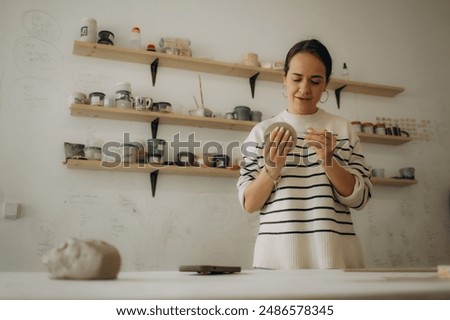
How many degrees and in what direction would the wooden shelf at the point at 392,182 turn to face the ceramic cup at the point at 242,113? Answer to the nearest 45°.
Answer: approximately 45° to its right

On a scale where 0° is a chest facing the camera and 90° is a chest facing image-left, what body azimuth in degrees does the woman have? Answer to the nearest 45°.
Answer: approximately 0°

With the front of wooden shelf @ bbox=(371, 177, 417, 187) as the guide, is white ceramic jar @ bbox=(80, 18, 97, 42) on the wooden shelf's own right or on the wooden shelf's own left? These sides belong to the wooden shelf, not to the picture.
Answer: on the wooden shelf's own right

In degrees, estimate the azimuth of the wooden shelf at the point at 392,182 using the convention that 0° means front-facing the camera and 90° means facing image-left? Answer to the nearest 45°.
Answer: approximately 0°

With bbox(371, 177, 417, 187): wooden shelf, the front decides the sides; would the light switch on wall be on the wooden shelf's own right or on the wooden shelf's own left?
on the wooden shelf's own right

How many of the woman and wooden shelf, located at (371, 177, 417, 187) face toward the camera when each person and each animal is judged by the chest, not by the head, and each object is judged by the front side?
2
